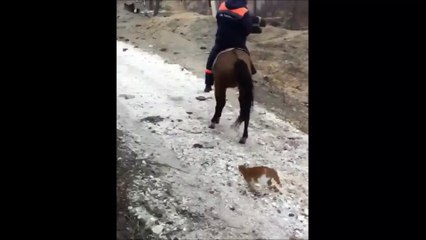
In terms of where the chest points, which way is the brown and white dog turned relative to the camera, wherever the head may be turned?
to the viewer's left
